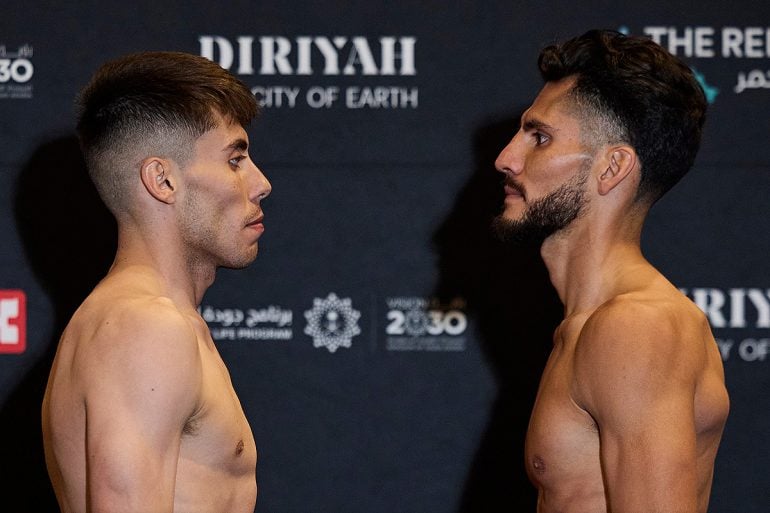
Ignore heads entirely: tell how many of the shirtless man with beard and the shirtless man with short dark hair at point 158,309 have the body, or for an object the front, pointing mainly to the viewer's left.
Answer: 1

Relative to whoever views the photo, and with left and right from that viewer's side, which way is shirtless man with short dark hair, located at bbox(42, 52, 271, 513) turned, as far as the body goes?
facing to the right of the viewer

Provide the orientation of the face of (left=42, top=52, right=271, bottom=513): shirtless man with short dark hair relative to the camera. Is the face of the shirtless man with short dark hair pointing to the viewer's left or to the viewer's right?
to the viewer's right

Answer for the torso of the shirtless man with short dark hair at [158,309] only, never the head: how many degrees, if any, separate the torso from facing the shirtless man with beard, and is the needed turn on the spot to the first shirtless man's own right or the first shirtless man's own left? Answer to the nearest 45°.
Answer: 0° — they already face them

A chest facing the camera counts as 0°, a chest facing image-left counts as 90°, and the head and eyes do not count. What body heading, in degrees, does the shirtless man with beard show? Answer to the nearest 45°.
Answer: approximately 90°

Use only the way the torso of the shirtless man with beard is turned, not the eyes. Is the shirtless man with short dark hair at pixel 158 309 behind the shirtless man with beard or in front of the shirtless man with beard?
in front

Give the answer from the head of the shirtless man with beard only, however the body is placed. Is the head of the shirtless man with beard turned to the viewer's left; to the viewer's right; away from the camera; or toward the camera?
to the viewer's left

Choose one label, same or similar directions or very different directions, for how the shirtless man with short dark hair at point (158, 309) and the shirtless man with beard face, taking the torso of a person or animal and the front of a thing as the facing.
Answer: very different directions
